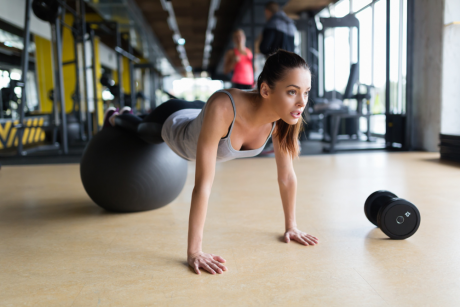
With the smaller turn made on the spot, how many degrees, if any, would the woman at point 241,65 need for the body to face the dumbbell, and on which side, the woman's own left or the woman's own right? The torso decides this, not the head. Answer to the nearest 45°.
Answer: approximately 45° to the woman's own right

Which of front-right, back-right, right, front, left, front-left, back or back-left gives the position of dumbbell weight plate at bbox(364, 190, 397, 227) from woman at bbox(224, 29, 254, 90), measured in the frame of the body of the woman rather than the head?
front-right

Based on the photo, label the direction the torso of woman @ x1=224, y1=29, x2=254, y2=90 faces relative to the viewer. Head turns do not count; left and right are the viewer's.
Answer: facing the viewer and to the right of the viewer

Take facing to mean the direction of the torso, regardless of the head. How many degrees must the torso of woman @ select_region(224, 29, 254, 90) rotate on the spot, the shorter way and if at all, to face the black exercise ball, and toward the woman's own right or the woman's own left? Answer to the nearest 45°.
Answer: approximately 45° to the woman's own right

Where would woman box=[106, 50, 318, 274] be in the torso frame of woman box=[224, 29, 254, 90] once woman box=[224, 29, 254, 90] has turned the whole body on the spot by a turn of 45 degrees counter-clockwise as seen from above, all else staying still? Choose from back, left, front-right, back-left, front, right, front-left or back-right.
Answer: right

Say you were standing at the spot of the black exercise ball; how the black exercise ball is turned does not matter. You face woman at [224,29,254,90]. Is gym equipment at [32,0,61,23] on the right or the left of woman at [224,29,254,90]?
left
